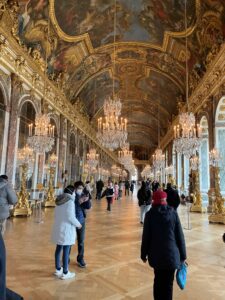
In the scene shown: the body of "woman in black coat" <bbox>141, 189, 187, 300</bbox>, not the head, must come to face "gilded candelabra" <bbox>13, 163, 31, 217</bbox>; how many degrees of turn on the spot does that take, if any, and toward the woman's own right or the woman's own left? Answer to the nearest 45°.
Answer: approximately 45° to the woman's own left

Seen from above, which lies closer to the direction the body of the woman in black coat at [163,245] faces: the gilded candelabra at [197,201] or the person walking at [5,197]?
the gilded candelabra

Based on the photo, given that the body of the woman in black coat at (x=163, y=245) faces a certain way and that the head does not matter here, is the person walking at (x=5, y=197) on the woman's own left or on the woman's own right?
on the woman's own left

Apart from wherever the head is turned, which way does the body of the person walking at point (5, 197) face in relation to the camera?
away from the camera

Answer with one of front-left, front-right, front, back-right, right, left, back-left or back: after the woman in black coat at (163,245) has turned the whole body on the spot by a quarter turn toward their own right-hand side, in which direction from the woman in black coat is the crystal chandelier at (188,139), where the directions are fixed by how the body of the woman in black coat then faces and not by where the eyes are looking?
left

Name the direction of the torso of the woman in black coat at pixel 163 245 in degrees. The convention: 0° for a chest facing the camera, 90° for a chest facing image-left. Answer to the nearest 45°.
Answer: approximately 180°

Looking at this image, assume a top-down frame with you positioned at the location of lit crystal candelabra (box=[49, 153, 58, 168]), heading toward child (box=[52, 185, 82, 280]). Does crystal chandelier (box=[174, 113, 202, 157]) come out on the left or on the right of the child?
left
